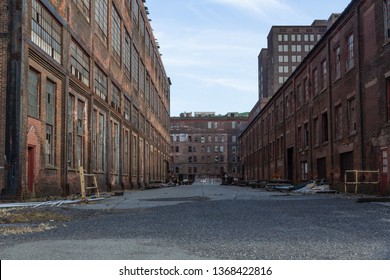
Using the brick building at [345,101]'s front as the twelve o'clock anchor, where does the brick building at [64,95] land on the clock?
The brick building at [64,95] is roughly at 11 o'clock from the brick building at [345,101].

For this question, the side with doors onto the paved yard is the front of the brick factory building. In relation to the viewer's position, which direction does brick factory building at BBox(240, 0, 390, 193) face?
facing to the left of the viewer
